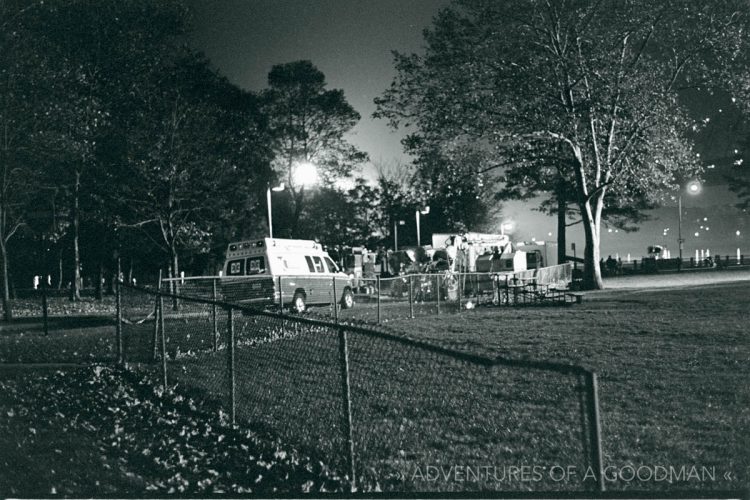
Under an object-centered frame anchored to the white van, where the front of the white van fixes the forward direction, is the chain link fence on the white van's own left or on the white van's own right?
on the white van's own right

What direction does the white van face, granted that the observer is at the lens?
facing away from the viewer and to the right of the viewer
